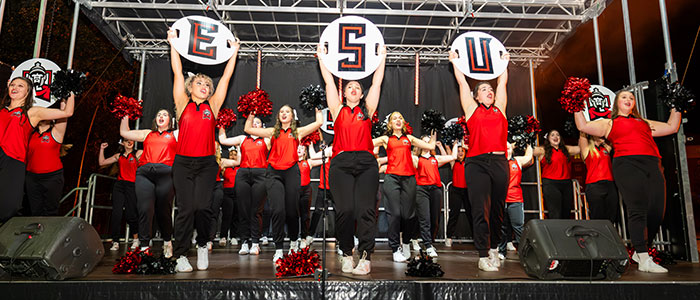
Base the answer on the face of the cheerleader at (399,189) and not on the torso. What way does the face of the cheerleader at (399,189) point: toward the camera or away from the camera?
toward the camera

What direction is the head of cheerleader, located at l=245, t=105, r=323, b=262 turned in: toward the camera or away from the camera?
toward the camera

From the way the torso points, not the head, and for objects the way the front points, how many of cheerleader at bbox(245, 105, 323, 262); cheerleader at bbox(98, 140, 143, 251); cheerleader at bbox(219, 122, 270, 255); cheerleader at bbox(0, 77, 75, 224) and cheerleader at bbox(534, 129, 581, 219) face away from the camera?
0

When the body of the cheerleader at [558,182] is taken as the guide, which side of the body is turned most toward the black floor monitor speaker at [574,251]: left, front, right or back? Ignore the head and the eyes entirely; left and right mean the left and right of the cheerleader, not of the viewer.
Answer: front

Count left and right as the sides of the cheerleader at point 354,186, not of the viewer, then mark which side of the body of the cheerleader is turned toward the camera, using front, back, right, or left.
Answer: front

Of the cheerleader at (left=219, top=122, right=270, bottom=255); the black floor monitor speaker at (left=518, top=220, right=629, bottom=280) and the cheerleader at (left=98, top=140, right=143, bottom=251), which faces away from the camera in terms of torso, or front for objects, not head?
the black floor monitor speaker

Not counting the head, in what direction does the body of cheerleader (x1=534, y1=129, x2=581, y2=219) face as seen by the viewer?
toward the camera

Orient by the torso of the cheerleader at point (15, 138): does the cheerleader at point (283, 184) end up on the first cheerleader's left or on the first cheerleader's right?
on the first cheerleader's left

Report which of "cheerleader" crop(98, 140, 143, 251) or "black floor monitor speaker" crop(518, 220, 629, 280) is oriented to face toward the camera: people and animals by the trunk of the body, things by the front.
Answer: the cheerleader

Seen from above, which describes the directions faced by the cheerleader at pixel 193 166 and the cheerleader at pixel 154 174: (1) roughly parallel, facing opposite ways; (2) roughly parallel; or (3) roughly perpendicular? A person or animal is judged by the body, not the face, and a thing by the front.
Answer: roughly parallel

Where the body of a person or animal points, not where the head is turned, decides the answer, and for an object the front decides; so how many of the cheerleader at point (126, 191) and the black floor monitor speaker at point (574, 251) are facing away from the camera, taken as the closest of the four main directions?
1

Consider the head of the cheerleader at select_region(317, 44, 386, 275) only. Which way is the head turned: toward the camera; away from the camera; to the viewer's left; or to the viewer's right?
toward the camera

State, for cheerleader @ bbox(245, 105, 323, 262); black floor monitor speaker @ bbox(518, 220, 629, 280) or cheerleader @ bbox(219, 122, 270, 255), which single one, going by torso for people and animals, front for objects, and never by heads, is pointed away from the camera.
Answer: the black floor monitor speaker

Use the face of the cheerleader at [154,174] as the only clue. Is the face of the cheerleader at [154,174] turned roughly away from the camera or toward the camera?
toward the camera

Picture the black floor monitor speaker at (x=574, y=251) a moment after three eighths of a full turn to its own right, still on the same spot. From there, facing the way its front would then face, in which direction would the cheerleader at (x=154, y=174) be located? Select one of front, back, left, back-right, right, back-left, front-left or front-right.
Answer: back-right

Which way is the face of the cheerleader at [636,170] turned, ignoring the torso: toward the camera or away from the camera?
toward the camera

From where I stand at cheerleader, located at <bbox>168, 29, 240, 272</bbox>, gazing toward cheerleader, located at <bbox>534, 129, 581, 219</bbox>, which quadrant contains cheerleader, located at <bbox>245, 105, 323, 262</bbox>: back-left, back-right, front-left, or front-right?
front-left
